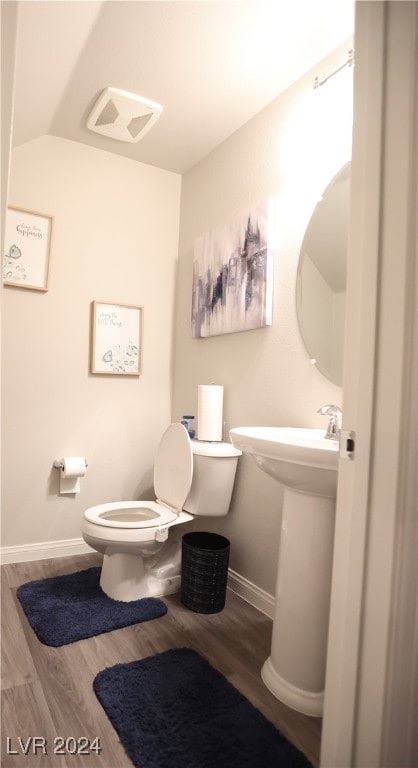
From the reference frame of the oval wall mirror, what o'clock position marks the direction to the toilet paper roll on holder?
The toilet paper roll on holder is roughly at 2 o'clock from the oval wall mirror.

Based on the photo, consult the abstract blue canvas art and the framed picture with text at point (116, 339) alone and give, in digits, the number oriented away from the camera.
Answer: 0

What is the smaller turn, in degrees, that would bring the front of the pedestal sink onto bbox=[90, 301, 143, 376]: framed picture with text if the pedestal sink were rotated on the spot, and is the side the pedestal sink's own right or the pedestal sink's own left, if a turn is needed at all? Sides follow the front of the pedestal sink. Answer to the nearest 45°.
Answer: approximately 90° to the pedestal sink's own right

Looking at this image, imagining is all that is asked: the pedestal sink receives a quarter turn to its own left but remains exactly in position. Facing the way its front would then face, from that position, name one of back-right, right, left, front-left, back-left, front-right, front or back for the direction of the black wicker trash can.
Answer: back

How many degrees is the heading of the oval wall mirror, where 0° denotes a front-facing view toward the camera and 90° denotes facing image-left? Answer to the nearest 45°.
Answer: approximately 45°

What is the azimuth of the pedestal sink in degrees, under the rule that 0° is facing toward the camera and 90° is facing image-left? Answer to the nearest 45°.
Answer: approximately 45°

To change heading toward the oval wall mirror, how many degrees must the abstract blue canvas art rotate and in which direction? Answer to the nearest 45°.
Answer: approximately 90° to its left
